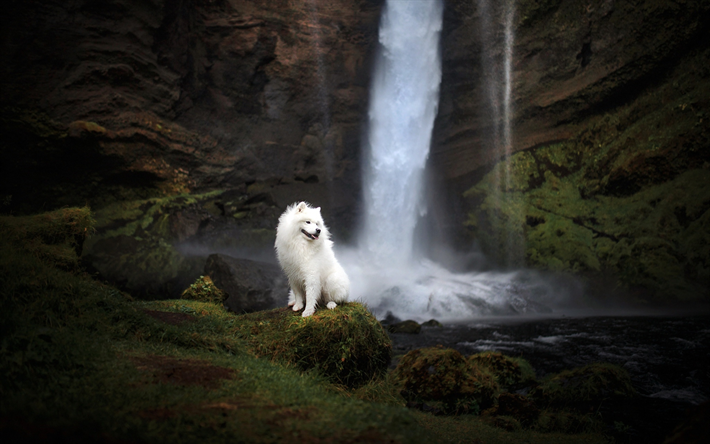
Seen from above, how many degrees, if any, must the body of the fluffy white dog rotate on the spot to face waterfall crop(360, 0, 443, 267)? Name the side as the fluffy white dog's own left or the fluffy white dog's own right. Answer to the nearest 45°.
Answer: approximately 135° to the fluffy white dog's own right

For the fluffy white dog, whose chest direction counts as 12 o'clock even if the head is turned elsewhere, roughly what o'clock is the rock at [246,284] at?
The rock is roughly at 4 o'clock from the fluffy white dog.

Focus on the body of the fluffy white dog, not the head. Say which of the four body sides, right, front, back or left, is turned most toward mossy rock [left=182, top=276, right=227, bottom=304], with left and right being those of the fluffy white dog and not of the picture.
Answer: right

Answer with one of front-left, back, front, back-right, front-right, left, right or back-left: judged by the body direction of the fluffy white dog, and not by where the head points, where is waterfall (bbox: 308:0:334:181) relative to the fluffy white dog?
back-right

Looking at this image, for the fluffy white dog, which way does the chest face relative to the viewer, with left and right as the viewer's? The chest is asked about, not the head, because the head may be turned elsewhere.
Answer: facing the viewer and to the left of the viewer

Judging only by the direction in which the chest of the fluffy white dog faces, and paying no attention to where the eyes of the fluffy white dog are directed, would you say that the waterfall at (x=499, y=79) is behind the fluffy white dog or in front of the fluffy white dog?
behind

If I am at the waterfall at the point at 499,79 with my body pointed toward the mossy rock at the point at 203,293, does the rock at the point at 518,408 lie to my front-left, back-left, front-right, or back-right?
front-left
